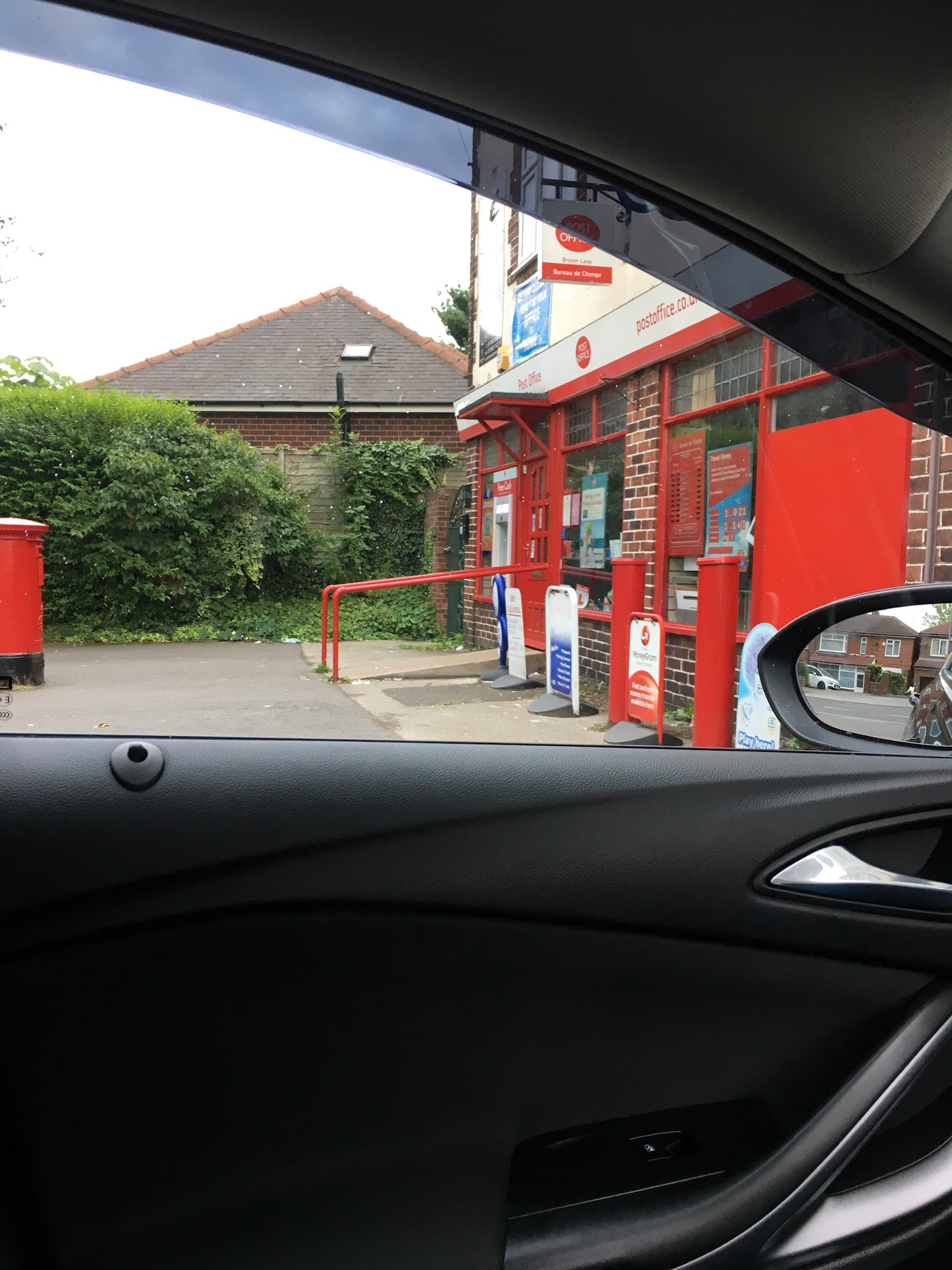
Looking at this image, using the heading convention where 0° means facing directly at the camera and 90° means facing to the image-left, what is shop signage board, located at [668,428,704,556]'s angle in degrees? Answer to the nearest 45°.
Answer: approximately 45°
